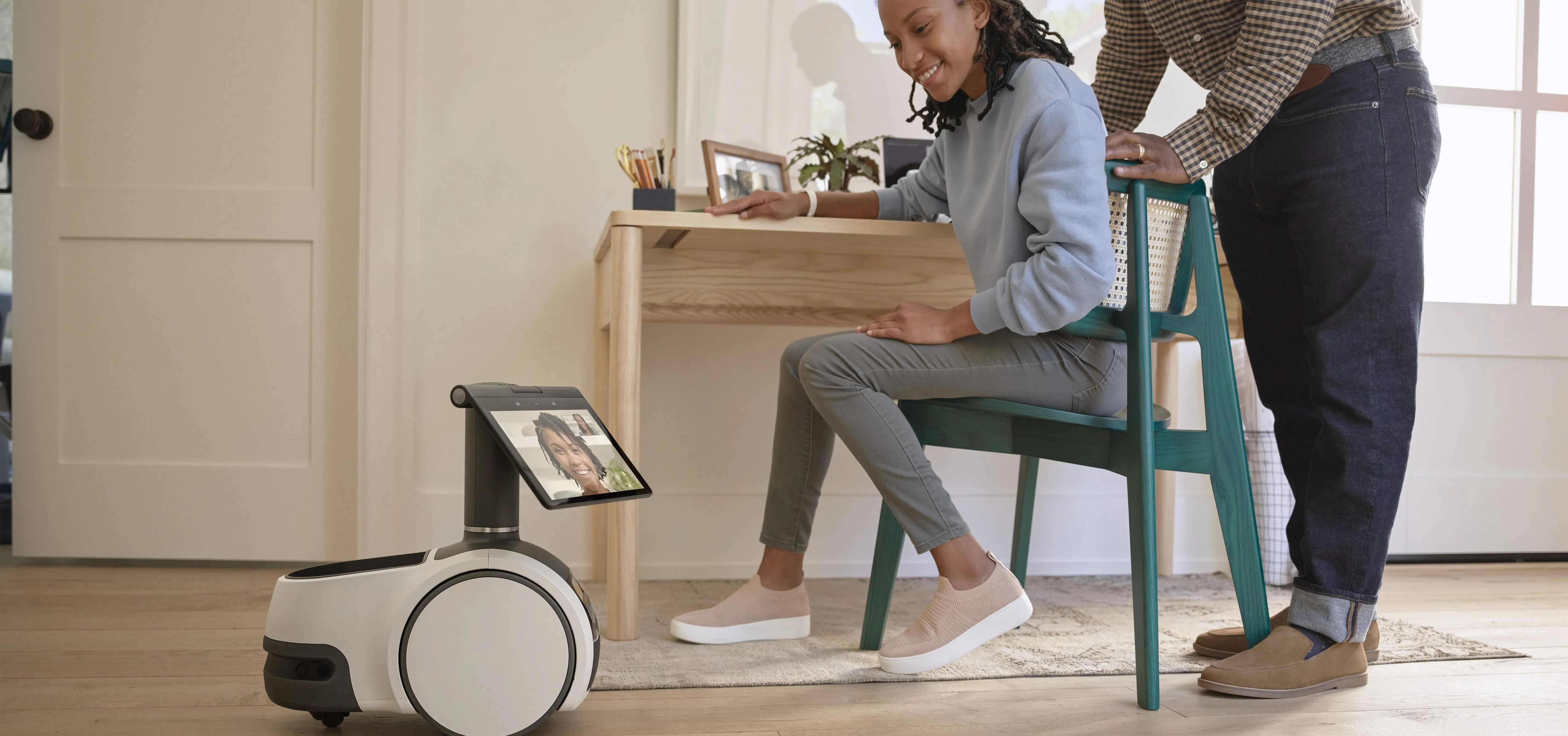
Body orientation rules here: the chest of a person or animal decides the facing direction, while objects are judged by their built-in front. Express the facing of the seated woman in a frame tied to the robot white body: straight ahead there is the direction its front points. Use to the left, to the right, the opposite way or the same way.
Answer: the opposite way

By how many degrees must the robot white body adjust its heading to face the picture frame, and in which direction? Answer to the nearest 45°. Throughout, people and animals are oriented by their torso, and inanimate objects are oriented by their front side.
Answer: approximately 45° to its left

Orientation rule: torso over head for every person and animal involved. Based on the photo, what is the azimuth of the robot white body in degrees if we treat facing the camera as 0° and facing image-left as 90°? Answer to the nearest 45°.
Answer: approximately 270°

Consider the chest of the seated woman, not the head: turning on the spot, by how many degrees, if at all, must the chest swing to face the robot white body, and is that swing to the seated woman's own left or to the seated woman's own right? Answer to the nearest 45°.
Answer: approximately 45° to the seated woman's own left

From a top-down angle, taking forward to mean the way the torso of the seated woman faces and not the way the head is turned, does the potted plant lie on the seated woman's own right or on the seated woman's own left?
on the seated woman's own right

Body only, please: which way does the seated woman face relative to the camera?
to the viewer's left

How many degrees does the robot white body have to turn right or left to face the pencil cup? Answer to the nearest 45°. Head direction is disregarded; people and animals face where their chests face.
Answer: approximately 45° to its left
